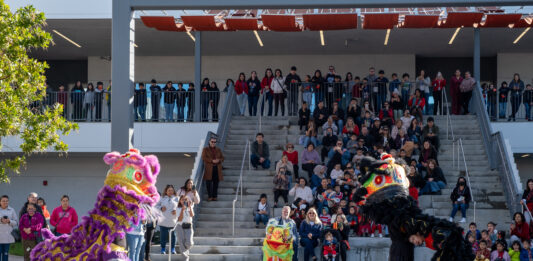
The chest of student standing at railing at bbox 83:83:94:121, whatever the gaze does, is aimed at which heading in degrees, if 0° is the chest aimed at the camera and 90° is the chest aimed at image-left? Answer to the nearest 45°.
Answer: approximately 0°

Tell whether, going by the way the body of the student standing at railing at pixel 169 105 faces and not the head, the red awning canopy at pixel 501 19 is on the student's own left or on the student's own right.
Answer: on the student's own left

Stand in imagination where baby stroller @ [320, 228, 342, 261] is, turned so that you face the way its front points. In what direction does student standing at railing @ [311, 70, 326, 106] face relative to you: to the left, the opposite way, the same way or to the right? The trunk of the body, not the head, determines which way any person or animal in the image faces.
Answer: the same way

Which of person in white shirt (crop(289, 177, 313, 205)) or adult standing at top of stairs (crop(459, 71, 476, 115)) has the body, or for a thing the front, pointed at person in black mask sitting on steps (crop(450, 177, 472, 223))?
the adult standing at top of stairs

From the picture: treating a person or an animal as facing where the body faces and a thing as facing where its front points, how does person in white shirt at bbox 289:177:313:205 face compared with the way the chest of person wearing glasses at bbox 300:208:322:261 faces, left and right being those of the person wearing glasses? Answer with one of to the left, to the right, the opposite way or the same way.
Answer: the same way

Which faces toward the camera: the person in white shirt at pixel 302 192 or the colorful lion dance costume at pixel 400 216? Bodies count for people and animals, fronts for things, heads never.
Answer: the person in white shirt

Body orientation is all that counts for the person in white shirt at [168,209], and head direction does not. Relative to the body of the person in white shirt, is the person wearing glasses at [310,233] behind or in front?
in front

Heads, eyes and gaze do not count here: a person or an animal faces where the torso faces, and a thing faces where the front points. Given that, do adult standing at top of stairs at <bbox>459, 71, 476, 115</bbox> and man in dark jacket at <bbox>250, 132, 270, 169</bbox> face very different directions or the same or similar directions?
same or similar directions

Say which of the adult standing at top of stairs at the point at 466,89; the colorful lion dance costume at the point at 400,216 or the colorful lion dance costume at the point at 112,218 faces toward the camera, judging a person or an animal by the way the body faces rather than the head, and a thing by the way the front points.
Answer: the adult standing at top of stairs

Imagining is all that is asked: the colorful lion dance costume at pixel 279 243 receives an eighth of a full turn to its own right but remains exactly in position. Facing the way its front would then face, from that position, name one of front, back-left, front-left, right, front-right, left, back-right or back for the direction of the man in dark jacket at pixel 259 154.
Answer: back-right

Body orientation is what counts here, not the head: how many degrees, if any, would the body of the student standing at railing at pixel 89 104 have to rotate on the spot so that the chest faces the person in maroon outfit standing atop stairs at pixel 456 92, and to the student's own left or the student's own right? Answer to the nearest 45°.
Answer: approximately 45° to the student's own left

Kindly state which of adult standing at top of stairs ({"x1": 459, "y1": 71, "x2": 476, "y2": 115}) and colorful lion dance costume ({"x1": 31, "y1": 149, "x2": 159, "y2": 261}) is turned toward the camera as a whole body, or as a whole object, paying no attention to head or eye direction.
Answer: the adult standing at top of stairs

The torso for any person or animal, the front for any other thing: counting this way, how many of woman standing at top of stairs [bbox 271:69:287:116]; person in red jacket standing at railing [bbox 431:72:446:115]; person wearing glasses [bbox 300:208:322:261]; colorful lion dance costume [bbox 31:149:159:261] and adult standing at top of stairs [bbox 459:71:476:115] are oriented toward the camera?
4

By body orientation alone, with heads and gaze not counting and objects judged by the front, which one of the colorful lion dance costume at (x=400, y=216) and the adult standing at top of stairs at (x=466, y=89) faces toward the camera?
the adult standing at top of stairs

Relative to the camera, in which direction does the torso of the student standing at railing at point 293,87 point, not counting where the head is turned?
toward the camera

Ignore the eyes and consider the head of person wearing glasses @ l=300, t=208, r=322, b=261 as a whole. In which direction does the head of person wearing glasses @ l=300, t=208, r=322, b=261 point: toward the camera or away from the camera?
toward the camera

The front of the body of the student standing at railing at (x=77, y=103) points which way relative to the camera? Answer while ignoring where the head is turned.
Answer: toward the camera

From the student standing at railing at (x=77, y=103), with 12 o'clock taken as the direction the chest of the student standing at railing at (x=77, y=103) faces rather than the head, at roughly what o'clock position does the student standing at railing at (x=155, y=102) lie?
the student standing at railing at (x=155, y=102) is roughly at 10 o'clock from the student standing at railing at (x=77, y=103).
